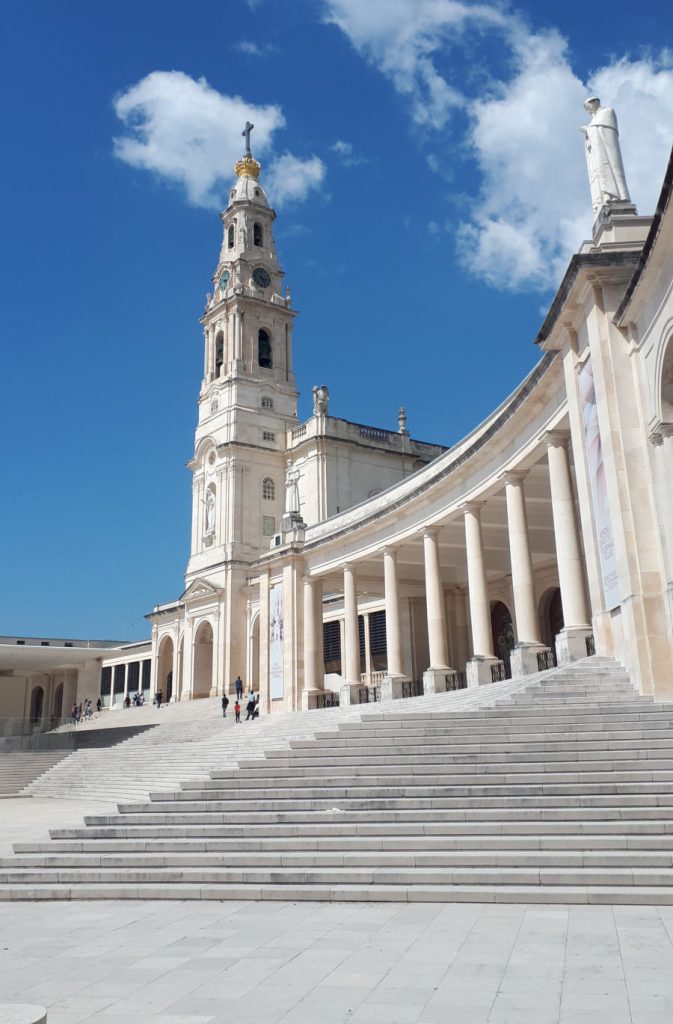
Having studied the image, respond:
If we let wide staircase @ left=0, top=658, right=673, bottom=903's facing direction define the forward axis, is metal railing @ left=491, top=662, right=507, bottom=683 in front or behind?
behind

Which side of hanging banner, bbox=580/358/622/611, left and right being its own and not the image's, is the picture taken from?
left

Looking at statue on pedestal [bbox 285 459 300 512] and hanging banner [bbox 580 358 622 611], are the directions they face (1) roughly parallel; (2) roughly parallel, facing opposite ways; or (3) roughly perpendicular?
roughly perpendicular

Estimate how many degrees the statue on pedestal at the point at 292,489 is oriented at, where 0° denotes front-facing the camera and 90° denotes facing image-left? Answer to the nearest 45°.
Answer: approximately 45°

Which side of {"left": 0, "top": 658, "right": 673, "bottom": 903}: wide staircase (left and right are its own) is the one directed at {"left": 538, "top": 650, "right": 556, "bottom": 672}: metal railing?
back

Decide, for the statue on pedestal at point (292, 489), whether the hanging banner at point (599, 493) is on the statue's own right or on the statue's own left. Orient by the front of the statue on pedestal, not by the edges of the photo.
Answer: on the statue's own left
